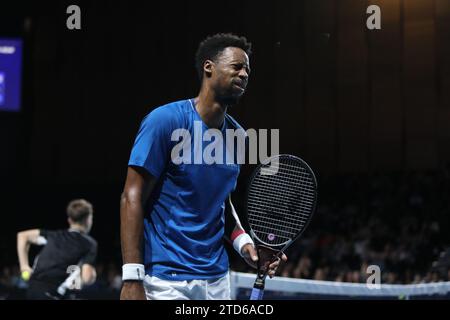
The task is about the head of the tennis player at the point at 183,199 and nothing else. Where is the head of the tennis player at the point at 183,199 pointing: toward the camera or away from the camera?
toward the camera

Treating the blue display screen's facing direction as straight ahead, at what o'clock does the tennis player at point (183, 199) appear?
The tennis player is roughly at 12 o'clock from the blue display screen.

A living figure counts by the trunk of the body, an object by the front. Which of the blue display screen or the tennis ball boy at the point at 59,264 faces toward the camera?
the blue display screen

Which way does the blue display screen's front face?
toward the camera

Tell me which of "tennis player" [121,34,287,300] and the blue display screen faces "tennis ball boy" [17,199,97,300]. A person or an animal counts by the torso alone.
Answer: the blue display screen

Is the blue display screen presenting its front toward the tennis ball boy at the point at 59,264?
yes

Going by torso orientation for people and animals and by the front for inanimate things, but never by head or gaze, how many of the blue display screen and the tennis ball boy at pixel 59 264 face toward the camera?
1

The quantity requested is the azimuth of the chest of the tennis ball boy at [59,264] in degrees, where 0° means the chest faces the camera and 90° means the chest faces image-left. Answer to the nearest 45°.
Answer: approximately 225°

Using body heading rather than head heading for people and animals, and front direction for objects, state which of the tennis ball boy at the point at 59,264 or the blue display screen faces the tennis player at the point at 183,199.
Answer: the blue display screen

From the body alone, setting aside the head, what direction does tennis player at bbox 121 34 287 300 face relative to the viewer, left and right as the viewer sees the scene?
facing the viewer and to the right of the viewer
